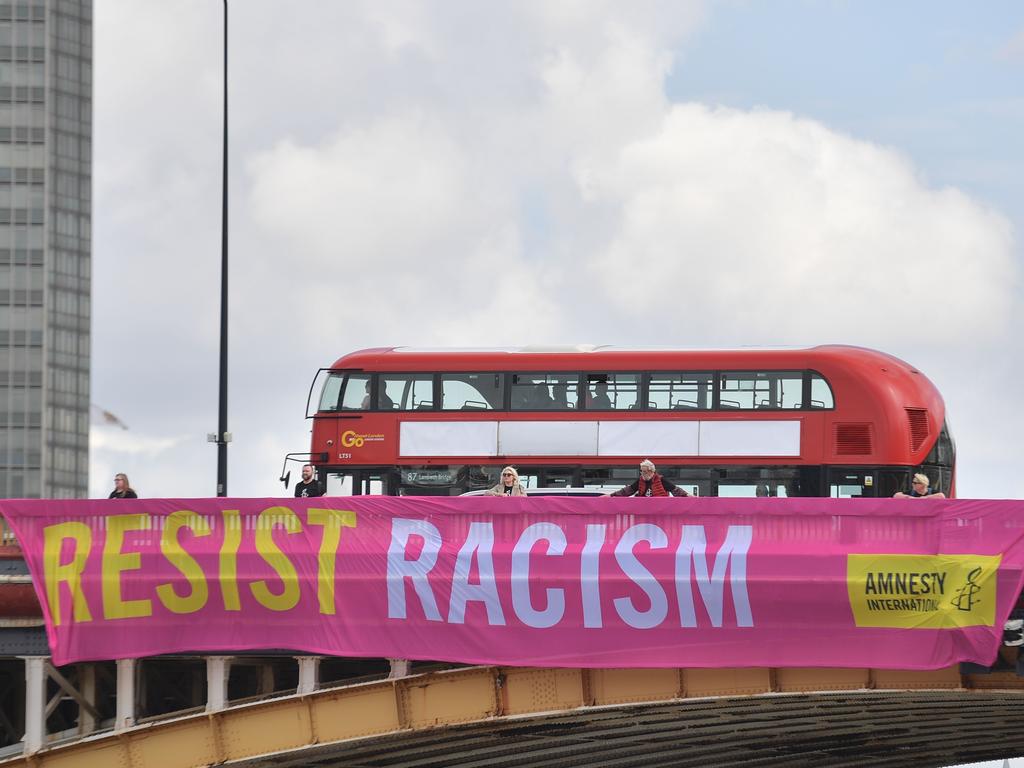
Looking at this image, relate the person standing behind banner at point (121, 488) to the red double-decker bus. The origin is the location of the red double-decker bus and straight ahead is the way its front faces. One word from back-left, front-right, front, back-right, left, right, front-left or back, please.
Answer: front-left

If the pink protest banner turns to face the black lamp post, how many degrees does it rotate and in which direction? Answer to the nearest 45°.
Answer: approximately 135° to its right

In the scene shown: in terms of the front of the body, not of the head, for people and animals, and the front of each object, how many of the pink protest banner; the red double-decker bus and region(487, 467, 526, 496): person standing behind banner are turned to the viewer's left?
1

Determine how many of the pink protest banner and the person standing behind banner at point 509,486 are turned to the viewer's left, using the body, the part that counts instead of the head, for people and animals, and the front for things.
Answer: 0

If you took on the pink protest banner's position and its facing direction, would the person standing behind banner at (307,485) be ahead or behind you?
behind

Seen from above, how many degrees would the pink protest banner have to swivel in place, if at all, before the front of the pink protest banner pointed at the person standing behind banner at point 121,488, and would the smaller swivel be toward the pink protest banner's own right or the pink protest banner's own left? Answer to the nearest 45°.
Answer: approximately 135° to the pink protest banner's own right

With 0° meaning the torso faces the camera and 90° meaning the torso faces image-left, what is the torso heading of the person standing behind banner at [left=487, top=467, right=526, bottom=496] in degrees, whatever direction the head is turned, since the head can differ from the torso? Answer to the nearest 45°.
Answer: approximately 0°

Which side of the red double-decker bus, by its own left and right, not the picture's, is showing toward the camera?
left

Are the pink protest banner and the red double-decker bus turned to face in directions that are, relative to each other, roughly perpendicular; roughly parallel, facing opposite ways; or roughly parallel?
roughly perpendicular

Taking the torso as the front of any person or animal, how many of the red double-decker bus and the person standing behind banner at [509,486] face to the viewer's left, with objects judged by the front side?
1

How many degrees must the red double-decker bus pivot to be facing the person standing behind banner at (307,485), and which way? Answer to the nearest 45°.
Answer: approximately 45° to its left

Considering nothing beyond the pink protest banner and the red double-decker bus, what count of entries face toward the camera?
1

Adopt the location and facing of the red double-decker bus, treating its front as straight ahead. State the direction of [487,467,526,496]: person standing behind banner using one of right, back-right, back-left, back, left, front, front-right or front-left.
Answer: left
